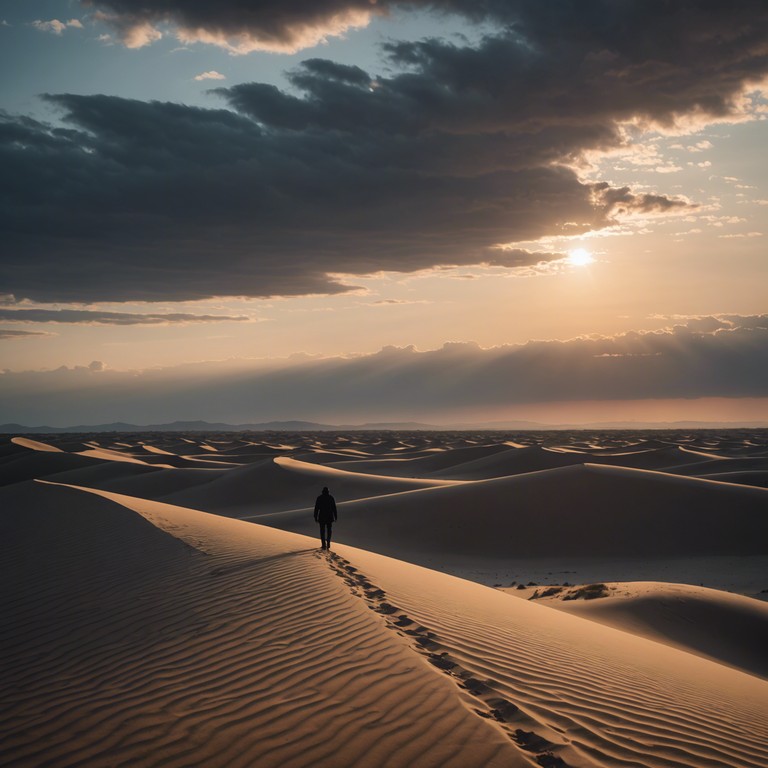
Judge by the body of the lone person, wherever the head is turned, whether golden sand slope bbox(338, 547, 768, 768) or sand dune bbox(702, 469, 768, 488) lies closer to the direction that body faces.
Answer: the sand dune

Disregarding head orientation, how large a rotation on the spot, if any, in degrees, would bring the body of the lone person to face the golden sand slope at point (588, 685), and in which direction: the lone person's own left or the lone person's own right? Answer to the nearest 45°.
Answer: approximately 180°

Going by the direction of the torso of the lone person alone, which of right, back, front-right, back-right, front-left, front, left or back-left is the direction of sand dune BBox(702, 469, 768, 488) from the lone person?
front-right

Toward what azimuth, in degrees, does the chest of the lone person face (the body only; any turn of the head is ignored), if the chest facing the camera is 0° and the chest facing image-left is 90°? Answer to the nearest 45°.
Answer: approximately 180°

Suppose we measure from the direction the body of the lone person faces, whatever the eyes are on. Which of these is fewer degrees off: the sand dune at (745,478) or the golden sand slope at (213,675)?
the sand dune

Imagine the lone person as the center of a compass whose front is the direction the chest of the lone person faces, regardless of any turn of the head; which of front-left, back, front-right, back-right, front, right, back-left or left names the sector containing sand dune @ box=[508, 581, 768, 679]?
right

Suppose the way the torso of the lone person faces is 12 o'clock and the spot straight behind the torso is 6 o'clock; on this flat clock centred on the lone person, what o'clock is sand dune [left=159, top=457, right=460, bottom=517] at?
The sand dune is roughly at 12 o'clock from the lone person.
